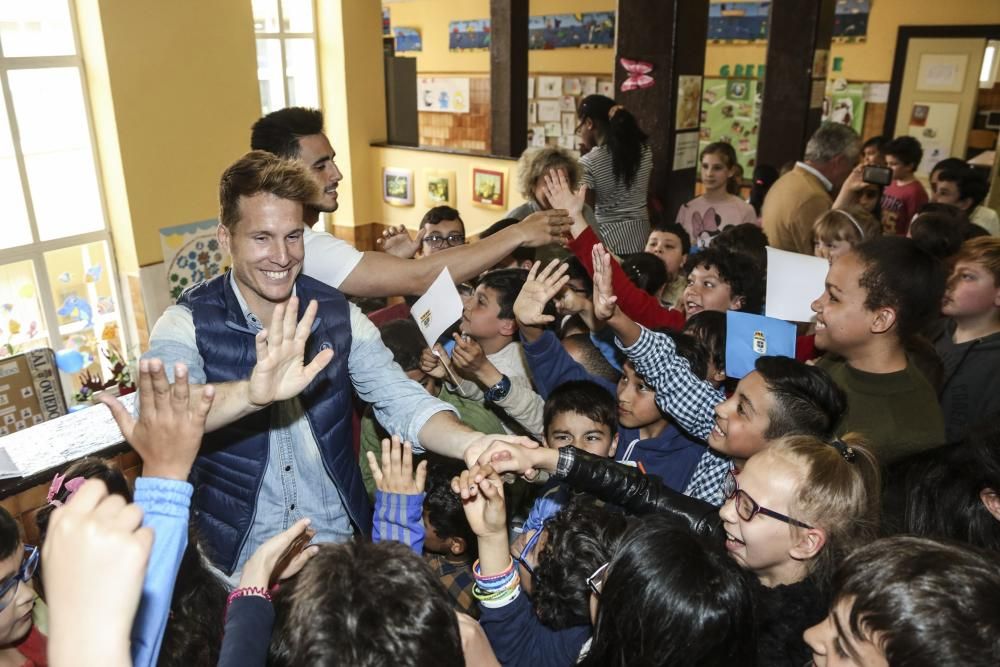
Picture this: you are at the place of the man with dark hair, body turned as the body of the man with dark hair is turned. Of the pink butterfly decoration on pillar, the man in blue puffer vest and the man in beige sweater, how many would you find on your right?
1

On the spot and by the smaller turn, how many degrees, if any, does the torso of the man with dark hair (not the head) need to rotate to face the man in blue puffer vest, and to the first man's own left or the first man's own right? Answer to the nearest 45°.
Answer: approximately 90° to the first man's own right

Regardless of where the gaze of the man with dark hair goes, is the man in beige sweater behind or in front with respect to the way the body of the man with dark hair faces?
in front

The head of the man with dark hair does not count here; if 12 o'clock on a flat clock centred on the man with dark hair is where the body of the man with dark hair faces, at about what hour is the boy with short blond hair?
The boy with short blond hair is roughly at 12 o'clock from the man with dark hair.

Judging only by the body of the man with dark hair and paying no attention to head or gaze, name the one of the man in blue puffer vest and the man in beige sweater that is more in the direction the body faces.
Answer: the man in beige sweater

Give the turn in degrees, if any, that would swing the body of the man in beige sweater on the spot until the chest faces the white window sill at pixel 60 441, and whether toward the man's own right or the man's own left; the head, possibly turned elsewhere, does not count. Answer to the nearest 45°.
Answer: approximately 180°

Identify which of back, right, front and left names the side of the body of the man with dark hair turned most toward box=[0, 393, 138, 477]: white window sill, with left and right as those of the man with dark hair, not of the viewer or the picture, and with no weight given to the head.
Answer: back

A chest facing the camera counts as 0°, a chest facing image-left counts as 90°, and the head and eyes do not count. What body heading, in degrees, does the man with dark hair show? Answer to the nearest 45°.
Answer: approximately 270°

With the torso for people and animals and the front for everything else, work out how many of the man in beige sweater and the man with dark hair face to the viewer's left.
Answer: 0

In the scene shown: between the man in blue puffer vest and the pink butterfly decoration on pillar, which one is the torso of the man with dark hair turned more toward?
the pink butterfly decoration on pillar

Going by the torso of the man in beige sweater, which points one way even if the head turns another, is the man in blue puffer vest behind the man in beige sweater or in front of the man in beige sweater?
behind

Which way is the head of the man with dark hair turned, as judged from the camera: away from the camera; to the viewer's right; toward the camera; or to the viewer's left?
to the viewer's right

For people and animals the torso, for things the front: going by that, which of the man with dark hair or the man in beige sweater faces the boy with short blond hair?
the man with dark hair

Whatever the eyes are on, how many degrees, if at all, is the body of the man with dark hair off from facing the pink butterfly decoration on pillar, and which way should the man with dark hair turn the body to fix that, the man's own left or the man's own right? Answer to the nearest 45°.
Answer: approximately 45° to the man's own left

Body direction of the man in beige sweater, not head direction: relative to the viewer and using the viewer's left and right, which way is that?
facing away from the viewer and to the right of the viewer
